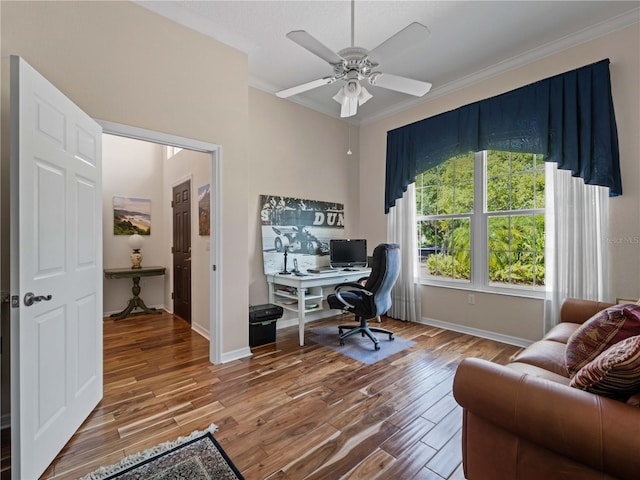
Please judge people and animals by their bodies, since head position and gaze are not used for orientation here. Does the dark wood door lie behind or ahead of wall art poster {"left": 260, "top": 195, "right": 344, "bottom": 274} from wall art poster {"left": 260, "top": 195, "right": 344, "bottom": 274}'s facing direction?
behind

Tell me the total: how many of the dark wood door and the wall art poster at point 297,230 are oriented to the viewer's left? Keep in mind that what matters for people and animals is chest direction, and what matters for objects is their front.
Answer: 1

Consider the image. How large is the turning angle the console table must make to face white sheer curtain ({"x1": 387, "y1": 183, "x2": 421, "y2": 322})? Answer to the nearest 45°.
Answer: approximately 45° to its left

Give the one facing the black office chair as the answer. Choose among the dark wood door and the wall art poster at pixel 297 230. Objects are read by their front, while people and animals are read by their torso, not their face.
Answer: the wall art poster

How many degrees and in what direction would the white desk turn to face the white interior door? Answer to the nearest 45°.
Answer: approximately 90° to its right

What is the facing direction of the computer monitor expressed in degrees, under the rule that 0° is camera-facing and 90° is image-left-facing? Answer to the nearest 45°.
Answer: approximately 0°

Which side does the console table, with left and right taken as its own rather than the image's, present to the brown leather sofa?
front

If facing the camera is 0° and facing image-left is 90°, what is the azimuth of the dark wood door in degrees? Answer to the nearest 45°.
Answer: approximately 90°

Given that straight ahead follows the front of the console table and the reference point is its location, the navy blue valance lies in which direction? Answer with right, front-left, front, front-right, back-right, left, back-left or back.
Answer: front-left

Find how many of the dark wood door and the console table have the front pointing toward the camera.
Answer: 1

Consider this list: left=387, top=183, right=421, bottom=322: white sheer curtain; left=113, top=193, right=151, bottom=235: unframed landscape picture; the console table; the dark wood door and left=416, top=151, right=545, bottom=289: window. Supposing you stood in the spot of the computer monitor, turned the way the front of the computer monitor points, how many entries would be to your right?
3
